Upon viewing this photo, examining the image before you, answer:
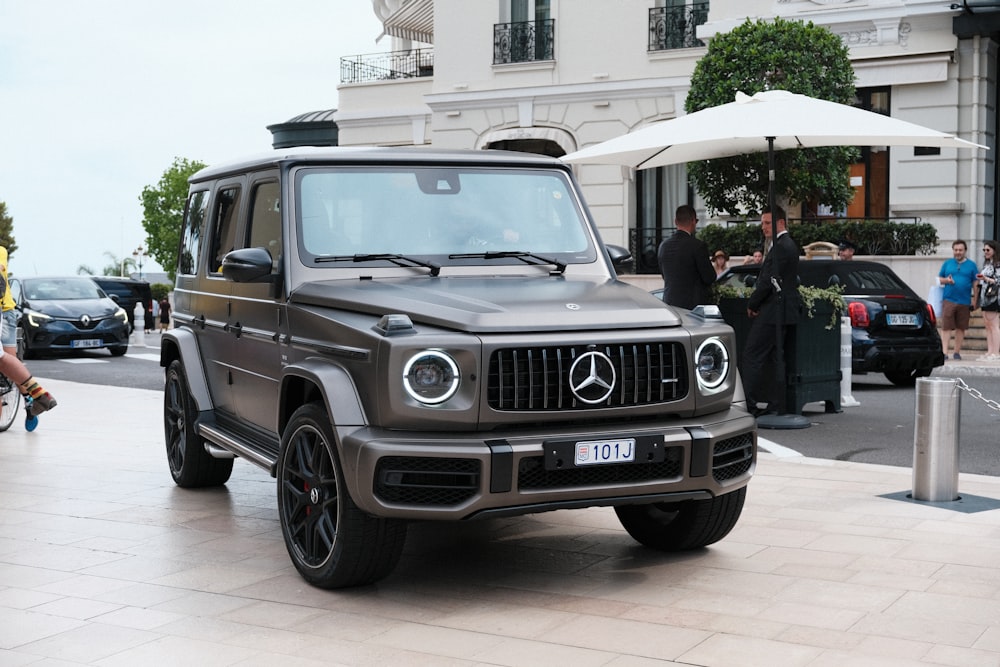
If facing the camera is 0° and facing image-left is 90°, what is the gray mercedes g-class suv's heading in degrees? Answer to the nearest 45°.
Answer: approximately 315°

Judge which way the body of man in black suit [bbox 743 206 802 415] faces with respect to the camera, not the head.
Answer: to the viewer's left

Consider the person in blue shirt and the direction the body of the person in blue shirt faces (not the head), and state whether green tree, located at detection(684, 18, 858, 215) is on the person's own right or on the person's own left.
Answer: on the person's own right

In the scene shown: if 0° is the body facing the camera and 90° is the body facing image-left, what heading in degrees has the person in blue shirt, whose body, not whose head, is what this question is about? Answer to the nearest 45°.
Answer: approximately 0°

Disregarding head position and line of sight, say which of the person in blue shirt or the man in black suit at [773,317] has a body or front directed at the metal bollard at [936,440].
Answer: the person in blue shirt

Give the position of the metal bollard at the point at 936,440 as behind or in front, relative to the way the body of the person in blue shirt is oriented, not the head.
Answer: in front

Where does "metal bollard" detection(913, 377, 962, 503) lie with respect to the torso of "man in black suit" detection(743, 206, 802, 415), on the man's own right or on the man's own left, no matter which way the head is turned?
on the man's own left

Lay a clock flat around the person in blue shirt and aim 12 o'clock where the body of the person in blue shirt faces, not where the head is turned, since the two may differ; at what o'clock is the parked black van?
The parked black van is roughly at 4 o'clock from the person in blue shirt.

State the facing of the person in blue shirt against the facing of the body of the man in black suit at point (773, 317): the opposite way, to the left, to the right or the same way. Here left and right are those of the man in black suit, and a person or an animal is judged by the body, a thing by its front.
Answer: to the left
